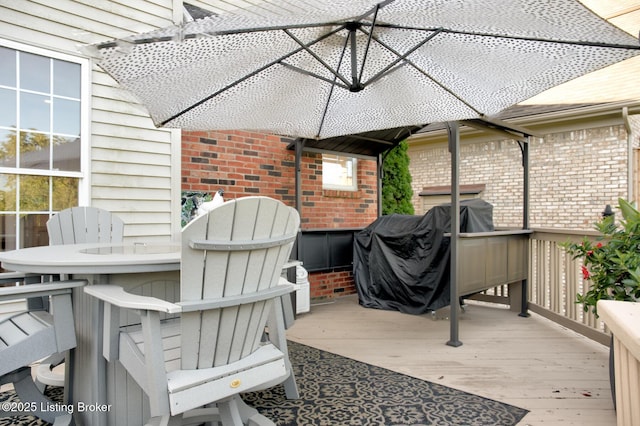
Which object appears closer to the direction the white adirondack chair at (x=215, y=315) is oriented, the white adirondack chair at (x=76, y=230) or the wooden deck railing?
the white adirondack chair

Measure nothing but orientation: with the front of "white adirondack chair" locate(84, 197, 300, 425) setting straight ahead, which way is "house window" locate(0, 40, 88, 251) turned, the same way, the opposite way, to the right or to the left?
the opposite way

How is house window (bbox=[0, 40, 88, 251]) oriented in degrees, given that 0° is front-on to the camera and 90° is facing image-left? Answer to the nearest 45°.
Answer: approximately 315°

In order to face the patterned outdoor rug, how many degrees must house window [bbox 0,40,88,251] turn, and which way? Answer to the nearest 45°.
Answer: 0° — it already faces it

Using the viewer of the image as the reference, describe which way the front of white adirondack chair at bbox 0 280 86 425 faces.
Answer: facing away from the viewer and to the right of the viewer

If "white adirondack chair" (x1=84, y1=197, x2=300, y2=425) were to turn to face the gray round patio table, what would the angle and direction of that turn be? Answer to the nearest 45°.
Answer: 0° — it already faces it

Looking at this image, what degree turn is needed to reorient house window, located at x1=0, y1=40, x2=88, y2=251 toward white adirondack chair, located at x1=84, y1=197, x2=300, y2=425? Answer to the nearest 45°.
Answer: approximately 45° to its right

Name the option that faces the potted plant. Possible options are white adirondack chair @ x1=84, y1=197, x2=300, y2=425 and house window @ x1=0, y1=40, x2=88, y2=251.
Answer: the house window
